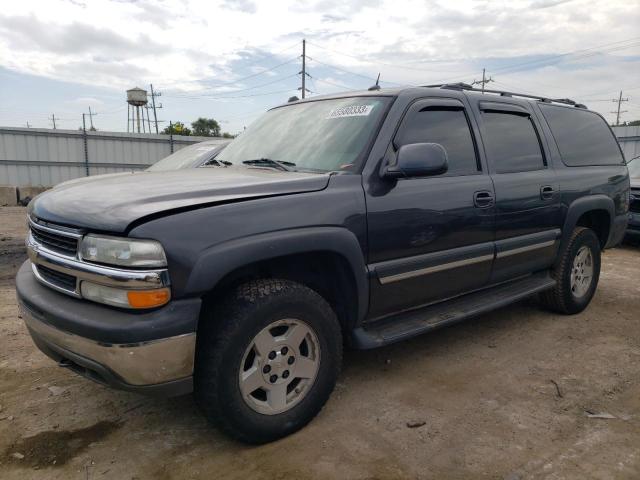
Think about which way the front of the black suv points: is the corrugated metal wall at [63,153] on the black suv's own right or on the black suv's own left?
on the black suv's own right

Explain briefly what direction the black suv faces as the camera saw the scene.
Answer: facing the viewer and to the left of the viewer
